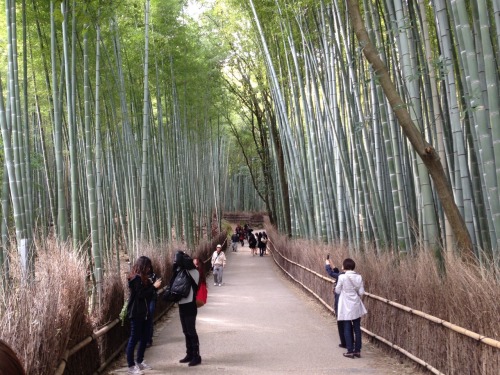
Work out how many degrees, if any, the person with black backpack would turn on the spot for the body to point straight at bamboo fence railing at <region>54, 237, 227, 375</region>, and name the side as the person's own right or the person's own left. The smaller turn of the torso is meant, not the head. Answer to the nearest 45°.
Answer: approximately 45° to the person's own left

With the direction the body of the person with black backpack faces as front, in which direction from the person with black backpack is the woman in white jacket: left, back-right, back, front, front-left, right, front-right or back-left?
back
